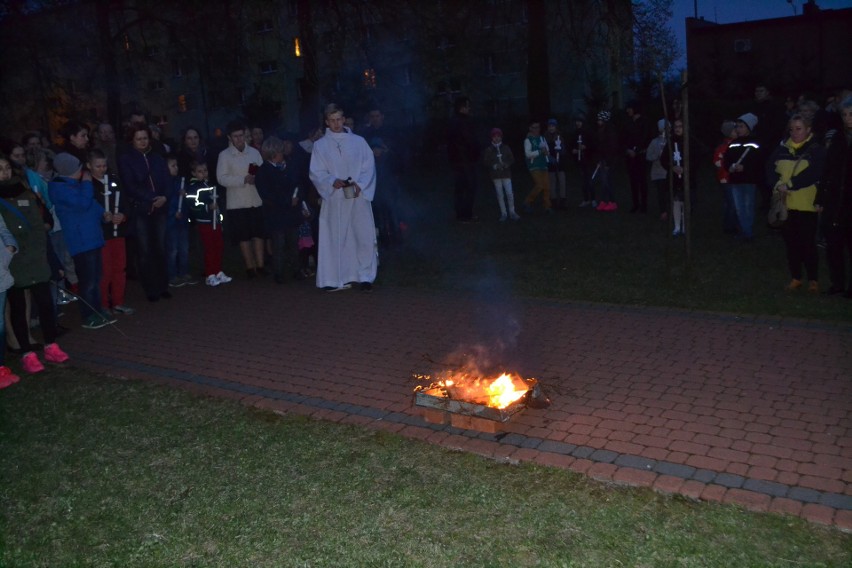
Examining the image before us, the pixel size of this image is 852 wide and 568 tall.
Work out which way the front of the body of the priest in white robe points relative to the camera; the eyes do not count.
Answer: toward the camera

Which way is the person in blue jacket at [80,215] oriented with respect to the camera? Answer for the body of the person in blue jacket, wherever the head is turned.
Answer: to the viewer's right

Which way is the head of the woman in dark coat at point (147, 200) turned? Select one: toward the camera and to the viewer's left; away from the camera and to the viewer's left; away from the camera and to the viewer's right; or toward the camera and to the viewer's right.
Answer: toward the camera and to the viewer's right

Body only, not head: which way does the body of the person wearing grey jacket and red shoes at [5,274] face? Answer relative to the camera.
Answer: to the viewer's right

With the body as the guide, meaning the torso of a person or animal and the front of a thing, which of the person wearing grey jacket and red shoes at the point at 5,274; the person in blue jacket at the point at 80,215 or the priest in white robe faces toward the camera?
the priest in white robe

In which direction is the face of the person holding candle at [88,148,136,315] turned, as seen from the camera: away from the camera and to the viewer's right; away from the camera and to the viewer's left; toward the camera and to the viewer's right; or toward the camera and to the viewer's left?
toward the camera and to the viewer's right

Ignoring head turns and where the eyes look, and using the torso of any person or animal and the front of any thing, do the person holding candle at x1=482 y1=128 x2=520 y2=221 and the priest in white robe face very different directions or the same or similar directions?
same or similar directions

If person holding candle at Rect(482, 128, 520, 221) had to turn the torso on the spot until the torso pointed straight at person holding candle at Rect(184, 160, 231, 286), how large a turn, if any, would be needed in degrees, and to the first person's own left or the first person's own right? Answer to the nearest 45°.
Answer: approximately 45° to the first person's own right

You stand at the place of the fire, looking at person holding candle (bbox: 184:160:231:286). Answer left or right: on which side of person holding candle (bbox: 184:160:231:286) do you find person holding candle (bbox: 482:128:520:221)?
right

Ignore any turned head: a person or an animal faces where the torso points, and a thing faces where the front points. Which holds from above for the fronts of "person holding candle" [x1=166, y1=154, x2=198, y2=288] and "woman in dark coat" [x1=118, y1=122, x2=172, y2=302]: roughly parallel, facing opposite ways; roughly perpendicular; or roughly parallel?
roughly parallel

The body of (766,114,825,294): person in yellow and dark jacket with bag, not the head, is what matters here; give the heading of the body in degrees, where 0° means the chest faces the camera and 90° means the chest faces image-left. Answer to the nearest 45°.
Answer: approximately 45°

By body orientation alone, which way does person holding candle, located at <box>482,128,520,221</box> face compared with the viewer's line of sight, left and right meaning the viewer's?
facing the viewer

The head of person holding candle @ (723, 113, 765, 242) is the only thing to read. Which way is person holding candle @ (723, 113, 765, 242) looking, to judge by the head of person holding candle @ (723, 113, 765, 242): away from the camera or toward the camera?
toward the camera
